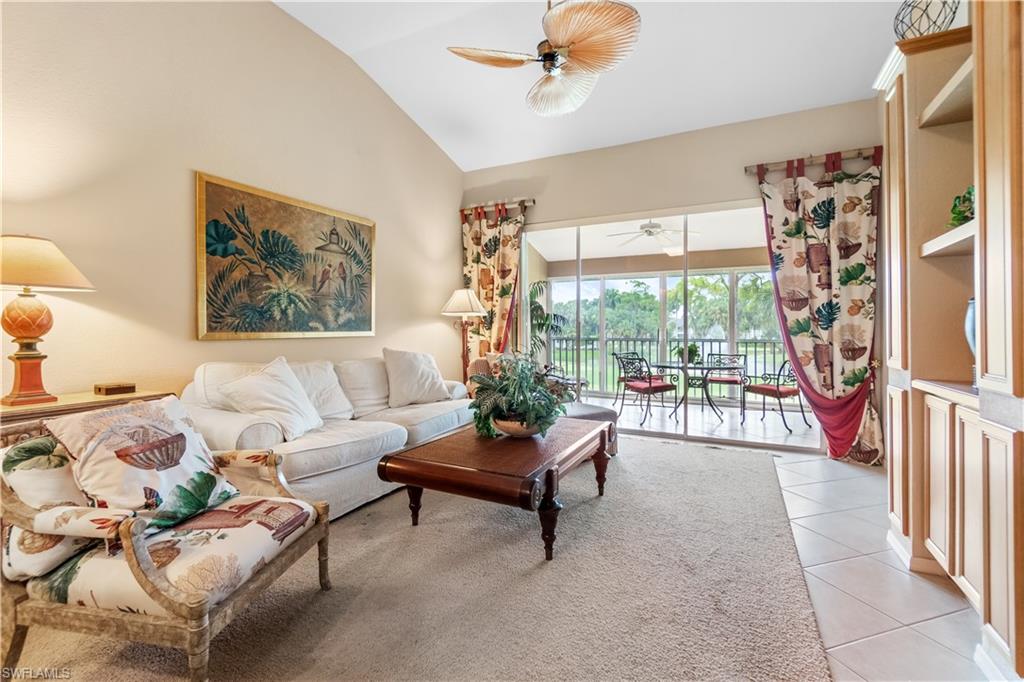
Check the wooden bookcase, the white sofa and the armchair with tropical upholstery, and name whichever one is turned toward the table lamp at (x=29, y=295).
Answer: the wooden bookcase

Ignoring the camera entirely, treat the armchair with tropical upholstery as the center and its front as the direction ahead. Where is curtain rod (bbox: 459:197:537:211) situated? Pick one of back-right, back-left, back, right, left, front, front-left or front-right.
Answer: left

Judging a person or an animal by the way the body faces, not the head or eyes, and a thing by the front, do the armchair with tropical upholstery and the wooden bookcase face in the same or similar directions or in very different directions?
very different directions

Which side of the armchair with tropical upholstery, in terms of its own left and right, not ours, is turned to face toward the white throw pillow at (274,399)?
left

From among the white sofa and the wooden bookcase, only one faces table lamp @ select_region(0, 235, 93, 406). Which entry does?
the wooden bookcase

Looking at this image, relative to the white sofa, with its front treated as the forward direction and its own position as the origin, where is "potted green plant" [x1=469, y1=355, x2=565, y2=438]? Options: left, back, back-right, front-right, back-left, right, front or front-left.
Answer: front

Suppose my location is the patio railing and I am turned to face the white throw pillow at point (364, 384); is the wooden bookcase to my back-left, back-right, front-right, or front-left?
front-left

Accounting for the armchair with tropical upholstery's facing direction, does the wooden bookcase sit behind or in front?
in front

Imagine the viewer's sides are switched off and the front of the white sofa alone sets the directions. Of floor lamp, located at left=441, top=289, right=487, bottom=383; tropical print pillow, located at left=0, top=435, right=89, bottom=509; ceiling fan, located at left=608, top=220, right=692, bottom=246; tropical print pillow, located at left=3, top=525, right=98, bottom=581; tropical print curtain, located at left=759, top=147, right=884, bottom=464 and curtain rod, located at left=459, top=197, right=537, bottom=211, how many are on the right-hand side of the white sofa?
2

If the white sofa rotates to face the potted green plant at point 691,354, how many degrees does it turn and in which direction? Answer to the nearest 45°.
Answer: approximately 45° to its left

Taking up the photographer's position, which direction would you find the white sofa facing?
facing the viewer and to the right of the viewer

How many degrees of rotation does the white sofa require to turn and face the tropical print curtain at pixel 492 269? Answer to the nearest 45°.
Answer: approximately 90° to its left

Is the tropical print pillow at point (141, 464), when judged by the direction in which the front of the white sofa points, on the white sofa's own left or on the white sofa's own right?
on the white sofa's own right

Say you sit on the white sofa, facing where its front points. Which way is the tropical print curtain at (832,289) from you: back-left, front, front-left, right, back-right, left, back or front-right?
front-left

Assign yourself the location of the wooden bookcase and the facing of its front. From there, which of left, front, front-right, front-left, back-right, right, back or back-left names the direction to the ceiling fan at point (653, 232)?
right

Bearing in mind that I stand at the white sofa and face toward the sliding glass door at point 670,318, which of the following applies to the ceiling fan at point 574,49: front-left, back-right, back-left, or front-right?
front-right

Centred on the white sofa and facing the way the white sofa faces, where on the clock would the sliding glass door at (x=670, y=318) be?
The sliding glass door is roughly at 10 o'clock from the white sofa.

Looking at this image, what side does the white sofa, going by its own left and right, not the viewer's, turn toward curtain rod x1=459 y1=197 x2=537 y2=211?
left

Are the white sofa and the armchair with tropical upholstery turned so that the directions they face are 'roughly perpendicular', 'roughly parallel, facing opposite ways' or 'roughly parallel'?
roughly parallel

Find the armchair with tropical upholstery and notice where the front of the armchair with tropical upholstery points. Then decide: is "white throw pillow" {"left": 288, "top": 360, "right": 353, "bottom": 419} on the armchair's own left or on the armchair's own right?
on the armchair's own left

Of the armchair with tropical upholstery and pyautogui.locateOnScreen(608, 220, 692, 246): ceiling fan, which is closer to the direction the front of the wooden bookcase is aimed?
the armchair with tropical upholstery
